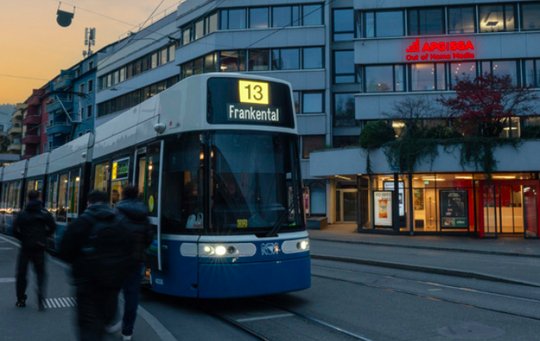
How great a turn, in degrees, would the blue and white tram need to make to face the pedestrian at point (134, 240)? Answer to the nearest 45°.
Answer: approximately 90° to its right

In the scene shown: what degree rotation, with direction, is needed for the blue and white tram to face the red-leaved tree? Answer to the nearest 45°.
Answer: approximately 90° to its left

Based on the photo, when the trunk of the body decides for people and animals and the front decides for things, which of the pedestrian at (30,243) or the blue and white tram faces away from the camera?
the pedestrian

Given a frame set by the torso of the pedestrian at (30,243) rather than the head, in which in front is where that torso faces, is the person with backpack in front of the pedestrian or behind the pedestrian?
behind

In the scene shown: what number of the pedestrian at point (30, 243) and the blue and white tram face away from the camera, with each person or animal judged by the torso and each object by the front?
1

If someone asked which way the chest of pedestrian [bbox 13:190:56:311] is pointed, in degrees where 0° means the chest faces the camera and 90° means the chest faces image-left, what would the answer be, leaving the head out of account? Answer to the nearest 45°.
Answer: approximately 180°

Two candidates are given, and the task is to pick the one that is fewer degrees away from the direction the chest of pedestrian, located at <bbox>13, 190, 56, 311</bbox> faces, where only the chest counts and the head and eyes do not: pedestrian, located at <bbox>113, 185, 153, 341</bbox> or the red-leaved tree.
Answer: the red-leaved tree

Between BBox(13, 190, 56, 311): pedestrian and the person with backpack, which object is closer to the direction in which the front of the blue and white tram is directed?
the person with backpack
